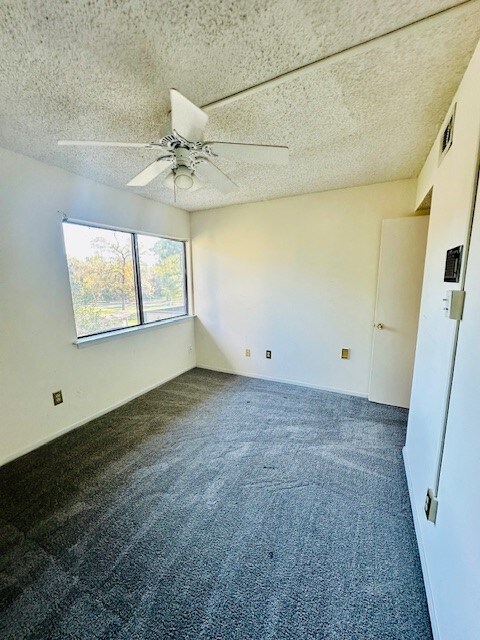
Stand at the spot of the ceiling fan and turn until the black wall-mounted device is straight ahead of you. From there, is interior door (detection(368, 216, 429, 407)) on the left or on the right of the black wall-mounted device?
left

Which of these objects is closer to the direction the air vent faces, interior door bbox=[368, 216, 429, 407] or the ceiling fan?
the ceiling fan

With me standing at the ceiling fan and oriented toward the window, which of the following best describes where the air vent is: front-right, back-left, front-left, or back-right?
back-right

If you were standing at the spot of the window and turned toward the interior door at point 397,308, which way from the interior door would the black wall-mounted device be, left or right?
right

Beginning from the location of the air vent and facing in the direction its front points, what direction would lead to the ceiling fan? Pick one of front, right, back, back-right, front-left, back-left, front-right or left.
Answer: front-left

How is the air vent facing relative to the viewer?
to the viewer's left

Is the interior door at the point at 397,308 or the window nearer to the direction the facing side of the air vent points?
the window

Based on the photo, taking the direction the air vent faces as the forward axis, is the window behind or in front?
in front

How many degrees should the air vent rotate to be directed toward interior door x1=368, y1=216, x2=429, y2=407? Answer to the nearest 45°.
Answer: approximately 90° to its right
